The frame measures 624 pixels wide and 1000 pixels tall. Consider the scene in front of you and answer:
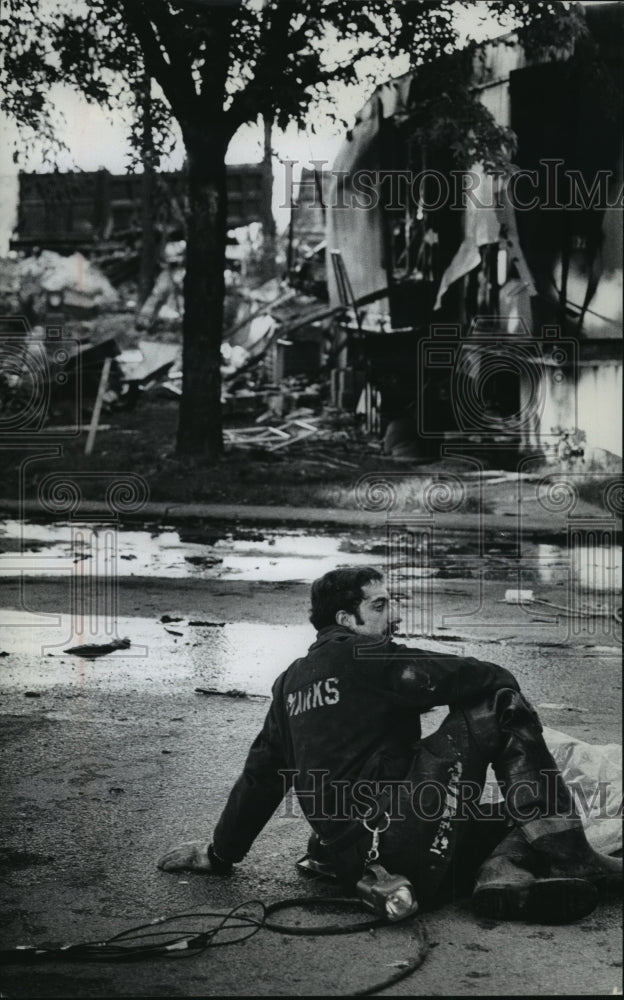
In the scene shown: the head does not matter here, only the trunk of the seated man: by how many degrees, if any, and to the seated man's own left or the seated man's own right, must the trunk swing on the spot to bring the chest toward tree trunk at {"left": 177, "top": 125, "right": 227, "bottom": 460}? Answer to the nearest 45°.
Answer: approximately 45° to the seated man's own left

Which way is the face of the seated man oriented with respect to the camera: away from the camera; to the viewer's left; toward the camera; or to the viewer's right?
to the viewer's right

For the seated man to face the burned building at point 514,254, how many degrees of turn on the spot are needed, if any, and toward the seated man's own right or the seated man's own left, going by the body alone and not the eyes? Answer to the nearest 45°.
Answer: approximately 45° to the seated man's own left

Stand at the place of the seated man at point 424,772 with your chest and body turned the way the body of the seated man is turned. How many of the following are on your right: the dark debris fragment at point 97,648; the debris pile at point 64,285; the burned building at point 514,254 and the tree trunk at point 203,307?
0

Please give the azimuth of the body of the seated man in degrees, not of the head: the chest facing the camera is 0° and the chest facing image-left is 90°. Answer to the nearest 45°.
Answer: approximately 225°

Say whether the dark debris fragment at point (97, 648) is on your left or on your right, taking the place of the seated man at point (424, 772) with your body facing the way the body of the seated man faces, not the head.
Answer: on your left

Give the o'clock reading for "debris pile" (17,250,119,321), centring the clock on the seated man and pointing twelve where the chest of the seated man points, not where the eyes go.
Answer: The debris pile is roughly at 10 o'clock from the seated man.

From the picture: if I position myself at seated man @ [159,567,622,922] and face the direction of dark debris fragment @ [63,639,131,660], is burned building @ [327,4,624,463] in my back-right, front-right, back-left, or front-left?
front-right
